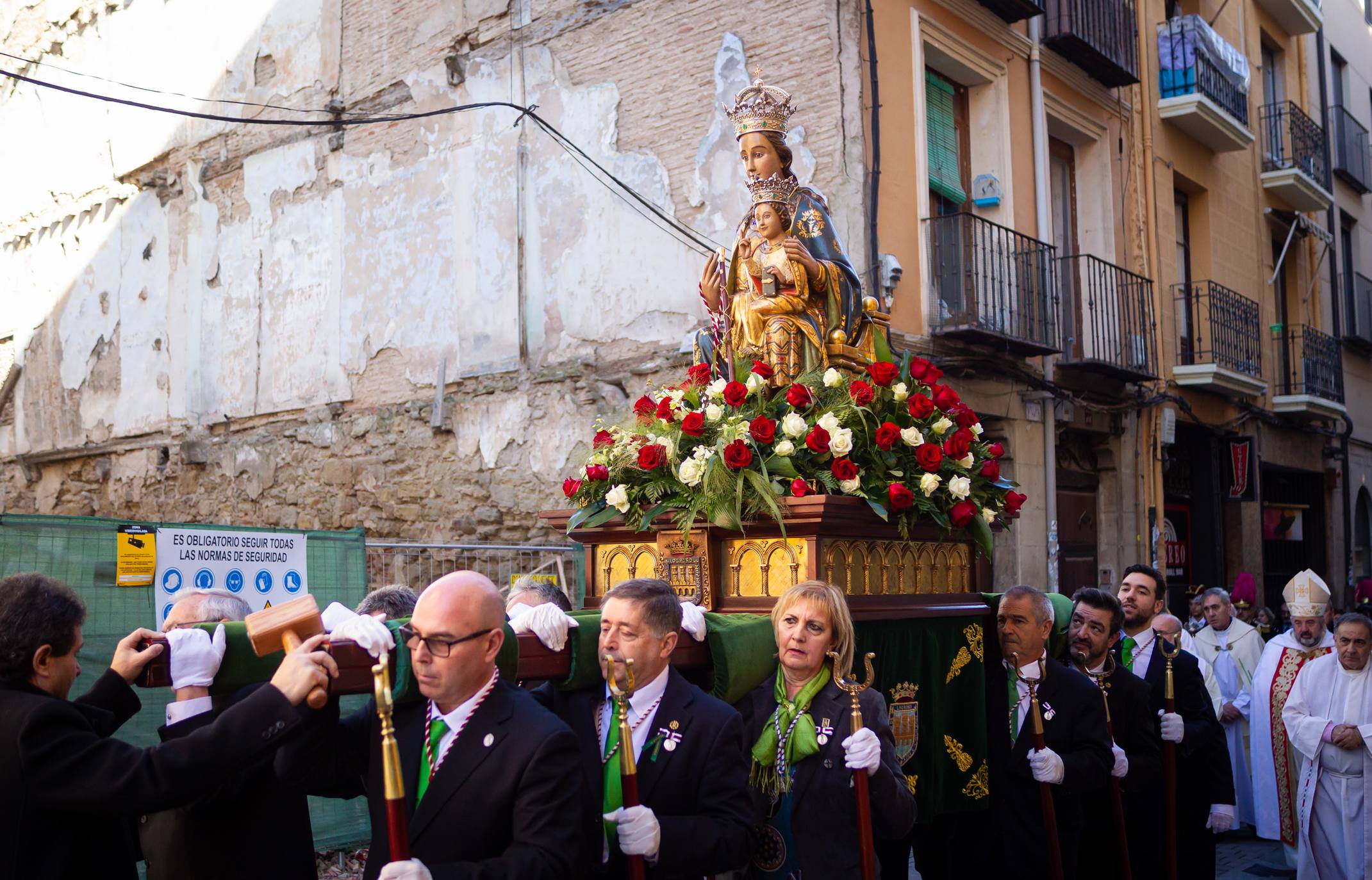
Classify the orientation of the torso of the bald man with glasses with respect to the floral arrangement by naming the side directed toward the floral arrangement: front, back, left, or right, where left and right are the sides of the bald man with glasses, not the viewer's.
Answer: back

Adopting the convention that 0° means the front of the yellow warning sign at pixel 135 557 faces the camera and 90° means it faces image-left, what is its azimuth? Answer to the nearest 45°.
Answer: approximately 0°

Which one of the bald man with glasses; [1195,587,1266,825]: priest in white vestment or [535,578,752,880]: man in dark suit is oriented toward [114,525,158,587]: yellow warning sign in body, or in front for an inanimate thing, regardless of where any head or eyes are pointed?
the priest in white vestment

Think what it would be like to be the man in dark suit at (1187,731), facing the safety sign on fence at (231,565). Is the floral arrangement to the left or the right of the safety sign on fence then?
left

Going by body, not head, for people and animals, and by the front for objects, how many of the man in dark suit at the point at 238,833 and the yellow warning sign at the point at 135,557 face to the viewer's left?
1

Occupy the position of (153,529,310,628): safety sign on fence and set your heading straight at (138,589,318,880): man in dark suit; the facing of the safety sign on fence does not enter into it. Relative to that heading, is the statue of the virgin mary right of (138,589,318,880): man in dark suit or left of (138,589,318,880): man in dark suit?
left

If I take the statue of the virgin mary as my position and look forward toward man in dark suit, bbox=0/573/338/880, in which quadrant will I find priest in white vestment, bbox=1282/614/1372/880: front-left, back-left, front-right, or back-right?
back-left
